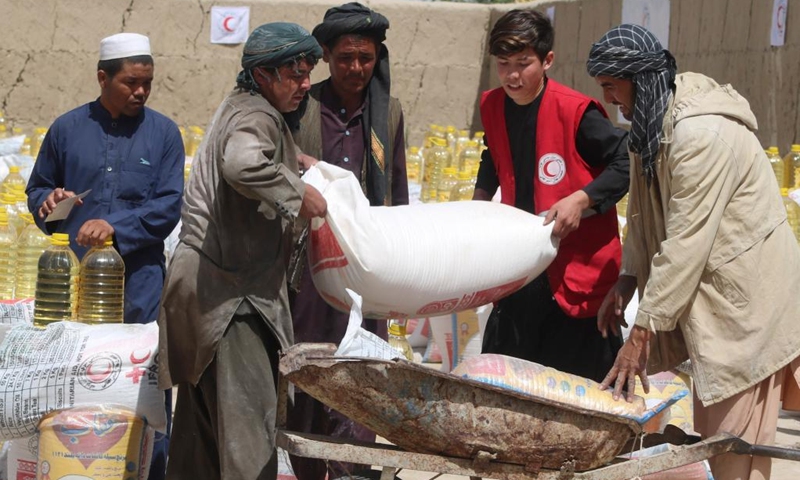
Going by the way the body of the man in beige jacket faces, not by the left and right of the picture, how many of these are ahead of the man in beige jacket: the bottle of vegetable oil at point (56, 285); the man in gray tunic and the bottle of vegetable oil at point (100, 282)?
3

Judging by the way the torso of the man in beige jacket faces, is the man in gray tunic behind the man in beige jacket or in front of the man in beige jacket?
in front

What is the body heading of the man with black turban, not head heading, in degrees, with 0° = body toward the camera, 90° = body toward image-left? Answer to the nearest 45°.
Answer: approximately 0°

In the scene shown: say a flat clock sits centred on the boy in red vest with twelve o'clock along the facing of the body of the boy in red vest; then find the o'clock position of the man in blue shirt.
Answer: The man in blue shirt is roughly at 2 o'clock from the boy in red vest.

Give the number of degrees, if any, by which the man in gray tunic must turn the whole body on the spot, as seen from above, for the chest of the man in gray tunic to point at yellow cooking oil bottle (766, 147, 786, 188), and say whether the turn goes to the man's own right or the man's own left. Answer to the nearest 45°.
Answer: approximately 45° to the man's own left

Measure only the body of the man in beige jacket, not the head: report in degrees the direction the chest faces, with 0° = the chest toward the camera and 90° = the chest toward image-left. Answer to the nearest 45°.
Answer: approximately 90°

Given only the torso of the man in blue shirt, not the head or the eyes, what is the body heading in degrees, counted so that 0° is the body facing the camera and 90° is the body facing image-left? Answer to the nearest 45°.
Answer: approximately 0°

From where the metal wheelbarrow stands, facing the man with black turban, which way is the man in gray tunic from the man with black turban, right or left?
left

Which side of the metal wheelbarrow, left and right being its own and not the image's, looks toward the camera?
left

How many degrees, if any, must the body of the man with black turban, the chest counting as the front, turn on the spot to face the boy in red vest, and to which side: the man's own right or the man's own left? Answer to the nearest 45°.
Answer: approximately 90° to the man's own left

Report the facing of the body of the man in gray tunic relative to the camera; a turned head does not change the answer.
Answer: to the viewer's right
